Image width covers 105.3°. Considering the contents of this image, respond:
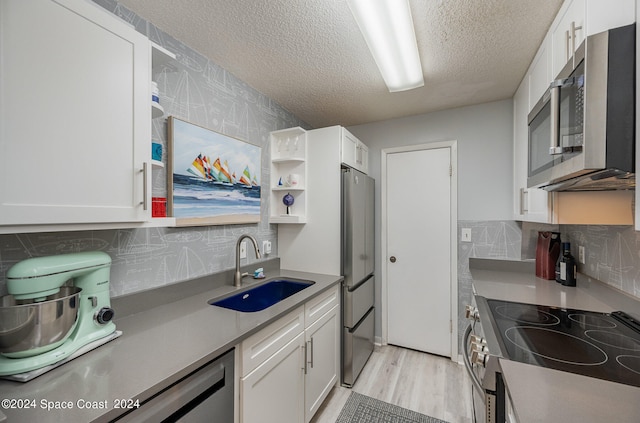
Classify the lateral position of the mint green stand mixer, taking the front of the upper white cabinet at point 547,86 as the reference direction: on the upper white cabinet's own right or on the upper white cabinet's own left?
on the upper white cabinet's own left

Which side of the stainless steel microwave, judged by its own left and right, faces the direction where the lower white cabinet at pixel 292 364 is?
front

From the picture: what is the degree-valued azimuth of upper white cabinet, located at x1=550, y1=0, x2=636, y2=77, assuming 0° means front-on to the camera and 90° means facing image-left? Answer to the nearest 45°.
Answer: approximately 90°

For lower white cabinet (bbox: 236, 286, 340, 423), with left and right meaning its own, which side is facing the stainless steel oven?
front

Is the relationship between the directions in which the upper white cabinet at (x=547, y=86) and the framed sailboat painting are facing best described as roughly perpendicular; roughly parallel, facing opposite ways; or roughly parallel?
roughly parallel, facing opposite ways

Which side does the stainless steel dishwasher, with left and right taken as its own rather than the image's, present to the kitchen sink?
left

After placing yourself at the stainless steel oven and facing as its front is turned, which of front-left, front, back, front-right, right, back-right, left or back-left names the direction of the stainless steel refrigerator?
front-right

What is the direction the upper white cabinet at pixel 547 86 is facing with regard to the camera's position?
facing to the left of the viewer

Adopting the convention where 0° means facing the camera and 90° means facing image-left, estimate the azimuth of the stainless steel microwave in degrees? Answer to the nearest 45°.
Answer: approximately 90°

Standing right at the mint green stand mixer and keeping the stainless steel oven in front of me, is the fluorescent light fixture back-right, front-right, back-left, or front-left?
front-left
